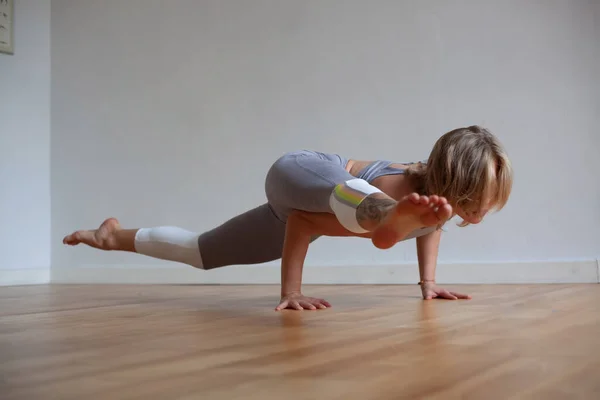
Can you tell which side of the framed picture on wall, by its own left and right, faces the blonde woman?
front
